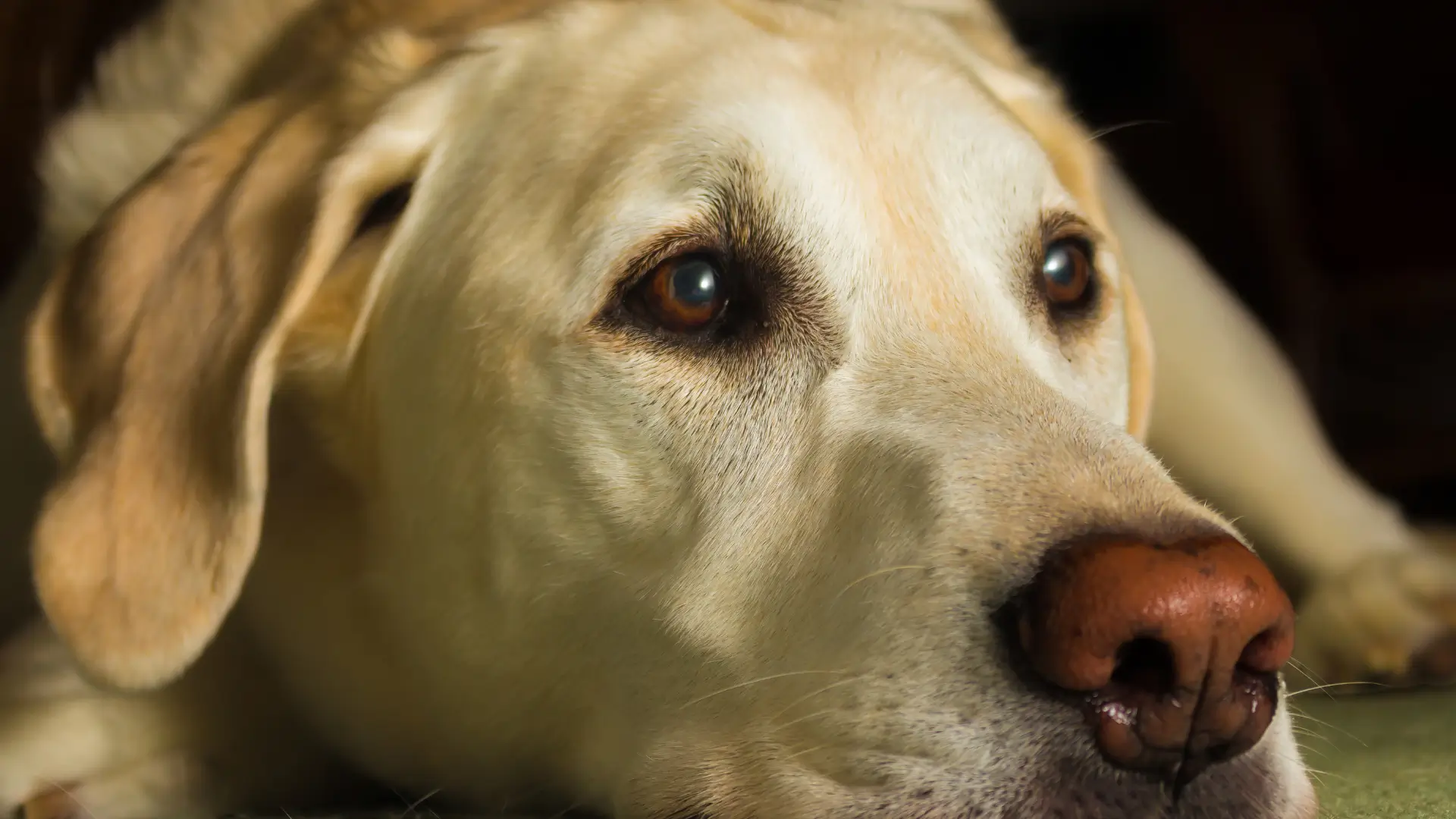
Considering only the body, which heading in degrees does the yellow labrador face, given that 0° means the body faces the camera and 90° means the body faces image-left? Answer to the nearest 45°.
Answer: approximately 315°
